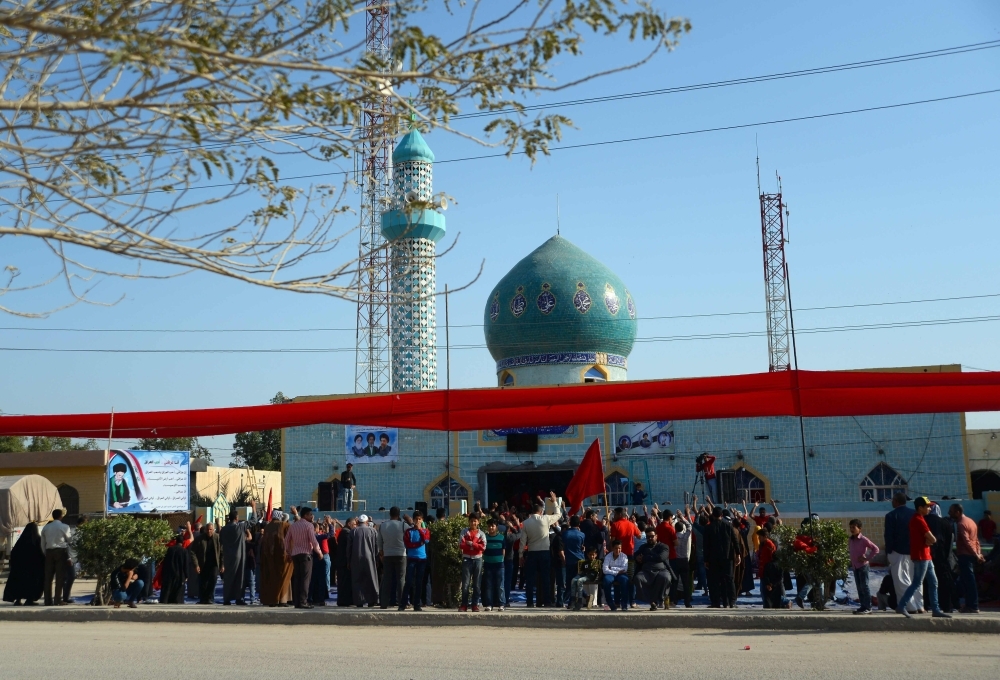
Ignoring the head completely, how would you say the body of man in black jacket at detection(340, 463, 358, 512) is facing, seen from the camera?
toward the camera

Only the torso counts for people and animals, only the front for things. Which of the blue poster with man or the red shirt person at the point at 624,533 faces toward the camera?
the blue poster with man

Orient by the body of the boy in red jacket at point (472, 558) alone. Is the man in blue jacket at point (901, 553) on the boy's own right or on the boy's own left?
on the boy's own left

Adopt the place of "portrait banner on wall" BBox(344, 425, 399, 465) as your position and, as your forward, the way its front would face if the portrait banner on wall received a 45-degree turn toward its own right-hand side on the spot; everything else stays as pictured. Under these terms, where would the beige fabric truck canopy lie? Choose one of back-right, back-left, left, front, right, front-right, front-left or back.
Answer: front

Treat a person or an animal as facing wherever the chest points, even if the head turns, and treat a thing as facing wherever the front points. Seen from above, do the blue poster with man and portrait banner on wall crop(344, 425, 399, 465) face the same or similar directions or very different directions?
same or similar directions

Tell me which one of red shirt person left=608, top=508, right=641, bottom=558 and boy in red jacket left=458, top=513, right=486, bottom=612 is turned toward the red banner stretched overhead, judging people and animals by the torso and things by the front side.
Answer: the red shirt person

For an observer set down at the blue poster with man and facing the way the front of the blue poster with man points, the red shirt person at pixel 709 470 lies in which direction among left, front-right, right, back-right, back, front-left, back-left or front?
left

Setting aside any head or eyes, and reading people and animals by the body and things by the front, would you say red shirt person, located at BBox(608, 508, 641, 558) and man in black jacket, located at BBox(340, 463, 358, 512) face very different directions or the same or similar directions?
very different directions

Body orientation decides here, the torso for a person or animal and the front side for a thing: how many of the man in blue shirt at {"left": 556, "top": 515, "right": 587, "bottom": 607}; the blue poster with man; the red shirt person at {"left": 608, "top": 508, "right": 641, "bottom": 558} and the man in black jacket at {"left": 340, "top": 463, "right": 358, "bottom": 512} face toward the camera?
2

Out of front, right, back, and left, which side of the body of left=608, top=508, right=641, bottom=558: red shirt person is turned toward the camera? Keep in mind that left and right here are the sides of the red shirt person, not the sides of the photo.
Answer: back

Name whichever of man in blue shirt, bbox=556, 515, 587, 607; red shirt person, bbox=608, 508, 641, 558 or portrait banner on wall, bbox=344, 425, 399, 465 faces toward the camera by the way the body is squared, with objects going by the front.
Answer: the portrait banner on wall

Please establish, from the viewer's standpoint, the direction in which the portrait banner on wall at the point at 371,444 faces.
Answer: facing the viewer

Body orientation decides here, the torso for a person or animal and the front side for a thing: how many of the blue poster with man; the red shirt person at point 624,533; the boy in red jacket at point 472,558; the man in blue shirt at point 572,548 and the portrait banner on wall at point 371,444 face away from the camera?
2

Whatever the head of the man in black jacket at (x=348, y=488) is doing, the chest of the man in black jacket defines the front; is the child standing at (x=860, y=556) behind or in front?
in front

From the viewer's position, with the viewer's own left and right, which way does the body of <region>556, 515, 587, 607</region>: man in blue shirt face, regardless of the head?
facing away from the viewer

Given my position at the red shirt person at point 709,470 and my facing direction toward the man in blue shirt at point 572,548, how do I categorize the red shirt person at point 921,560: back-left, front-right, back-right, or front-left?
front-left
